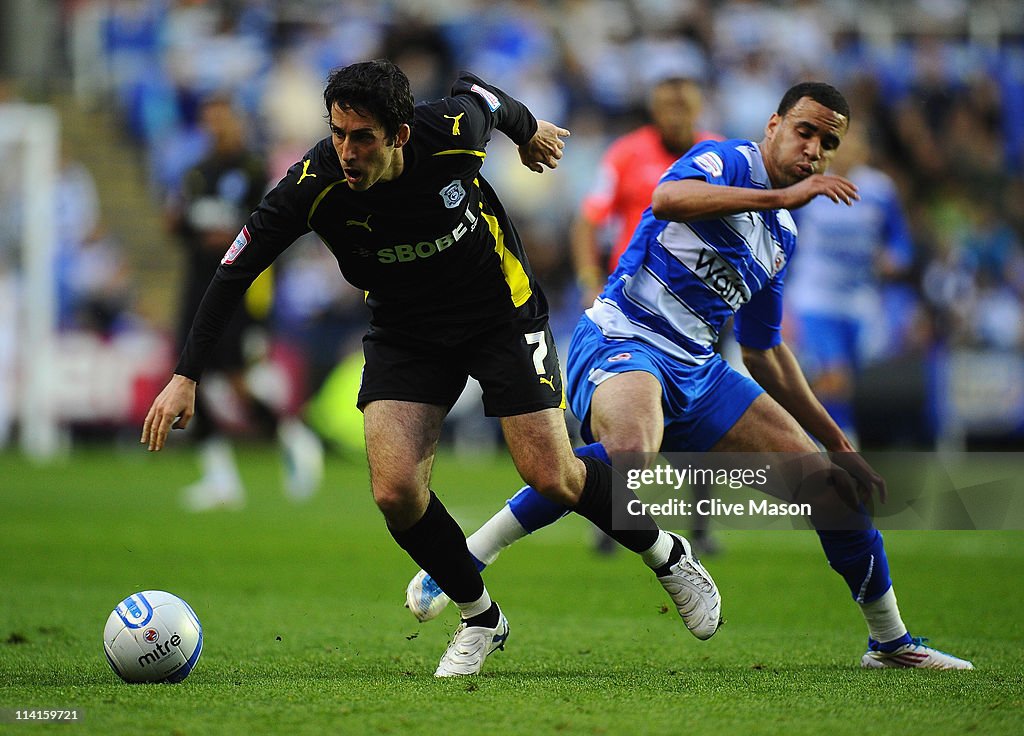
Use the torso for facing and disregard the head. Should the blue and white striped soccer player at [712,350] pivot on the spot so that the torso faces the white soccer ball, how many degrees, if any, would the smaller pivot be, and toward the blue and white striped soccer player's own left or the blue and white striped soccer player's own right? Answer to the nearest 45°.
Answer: approximately 90° to the blue and white striped soccer player's own right

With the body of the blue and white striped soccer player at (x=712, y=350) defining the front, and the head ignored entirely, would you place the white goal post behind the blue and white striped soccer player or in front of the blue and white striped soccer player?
behind
